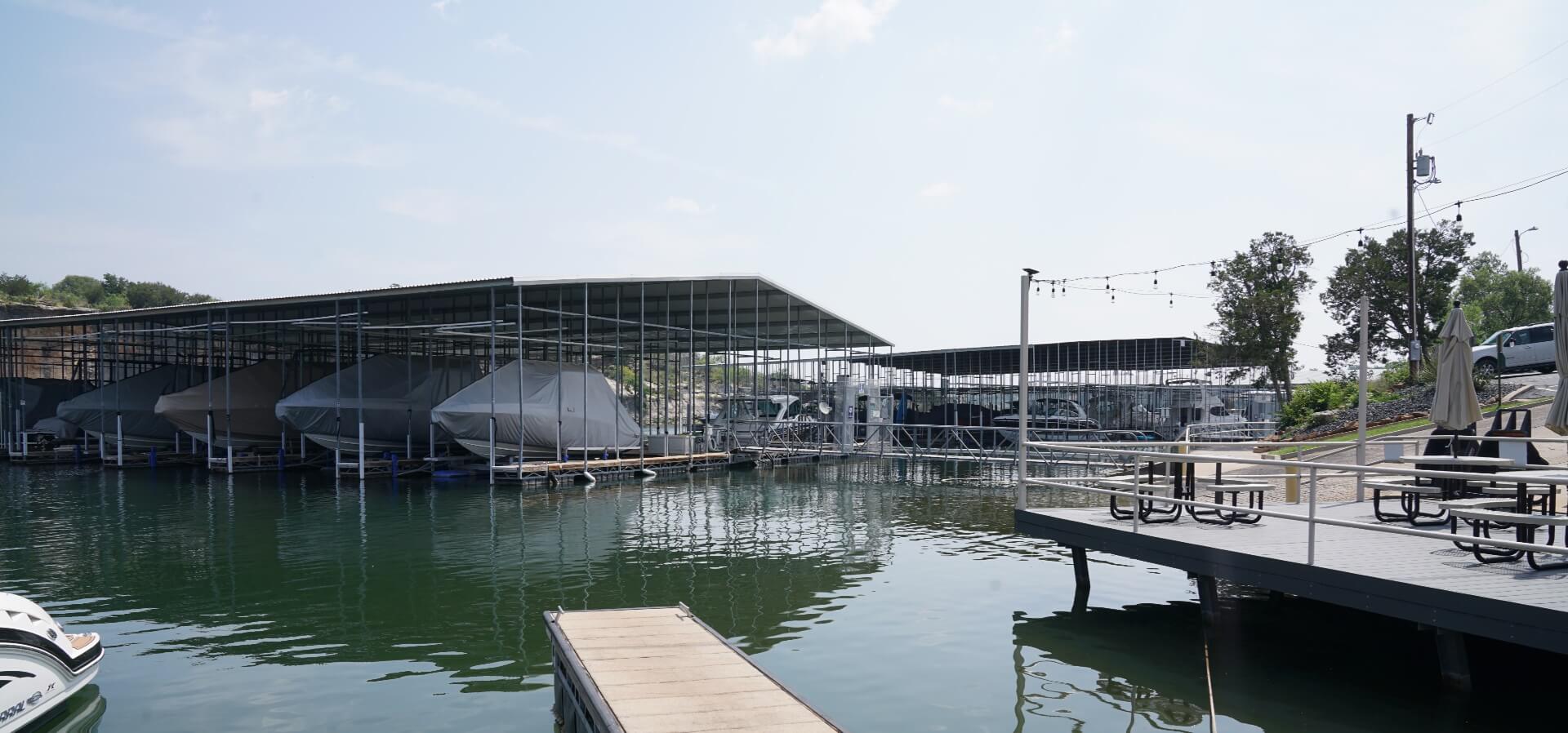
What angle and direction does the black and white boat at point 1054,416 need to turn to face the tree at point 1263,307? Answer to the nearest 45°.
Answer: approximately 180°

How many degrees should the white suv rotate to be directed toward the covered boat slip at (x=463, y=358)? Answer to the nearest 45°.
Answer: approximately 45° to its left

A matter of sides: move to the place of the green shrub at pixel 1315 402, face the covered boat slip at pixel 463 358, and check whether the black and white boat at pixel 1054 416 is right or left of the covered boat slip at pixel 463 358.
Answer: right

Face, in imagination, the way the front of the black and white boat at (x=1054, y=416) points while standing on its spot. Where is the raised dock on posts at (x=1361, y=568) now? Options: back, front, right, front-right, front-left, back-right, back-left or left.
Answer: left

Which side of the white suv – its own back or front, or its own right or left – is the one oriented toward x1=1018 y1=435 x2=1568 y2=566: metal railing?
left

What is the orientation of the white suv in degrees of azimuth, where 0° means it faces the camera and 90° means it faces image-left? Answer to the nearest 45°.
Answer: approximately 90°

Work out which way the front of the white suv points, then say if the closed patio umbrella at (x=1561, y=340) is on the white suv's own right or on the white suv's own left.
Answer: on the white suv's own left

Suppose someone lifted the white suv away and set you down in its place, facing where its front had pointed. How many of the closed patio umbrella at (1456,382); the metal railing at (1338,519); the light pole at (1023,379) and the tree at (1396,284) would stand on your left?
3

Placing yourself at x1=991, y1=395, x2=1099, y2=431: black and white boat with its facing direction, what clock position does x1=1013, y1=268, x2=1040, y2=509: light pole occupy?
The light pole is roughly at 9 o'clock from the black and white boat.

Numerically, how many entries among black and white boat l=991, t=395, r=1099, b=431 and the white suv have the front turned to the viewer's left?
2

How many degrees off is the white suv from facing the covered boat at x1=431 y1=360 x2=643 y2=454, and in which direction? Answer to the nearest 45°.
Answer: approximately 45° to its left

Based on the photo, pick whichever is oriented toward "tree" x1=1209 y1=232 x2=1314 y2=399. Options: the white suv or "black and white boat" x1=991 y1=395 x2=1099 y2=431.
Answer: the white suv

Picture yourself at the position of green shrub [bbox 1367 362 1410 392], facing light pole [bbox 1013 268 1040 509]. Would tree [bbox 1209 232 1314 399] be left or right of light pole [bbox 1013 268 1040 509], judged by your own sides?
right

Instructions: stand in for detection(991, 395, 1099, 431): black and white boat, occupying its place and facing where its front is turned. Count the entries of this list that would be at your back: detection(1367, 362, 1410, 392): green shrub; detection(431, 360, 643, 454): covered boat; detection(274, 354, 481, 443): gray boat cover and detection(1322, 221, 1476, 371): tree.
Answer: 2

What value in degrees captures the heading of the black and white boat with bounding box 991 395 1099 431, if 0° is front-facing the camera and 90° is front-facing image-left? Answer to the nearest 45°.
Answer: approximately 90°
